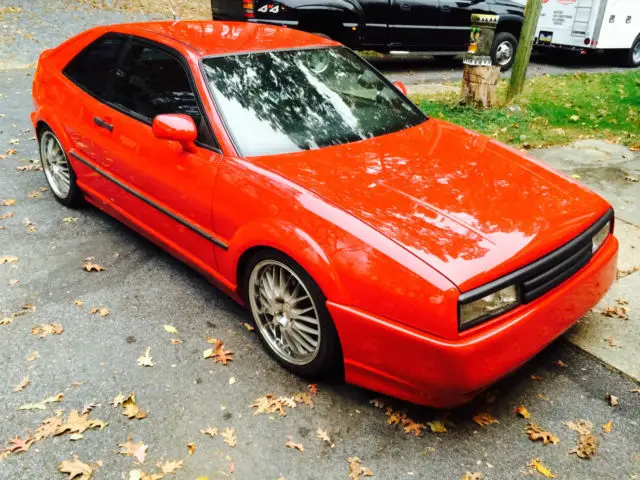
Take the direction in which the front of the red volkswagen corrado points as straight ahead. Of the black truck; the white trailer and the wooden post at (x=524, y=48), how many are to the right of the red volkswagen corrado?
0

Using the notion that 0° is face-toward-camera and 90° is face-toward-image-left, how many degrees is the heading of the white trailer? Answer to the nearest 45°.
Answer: approximately 225°

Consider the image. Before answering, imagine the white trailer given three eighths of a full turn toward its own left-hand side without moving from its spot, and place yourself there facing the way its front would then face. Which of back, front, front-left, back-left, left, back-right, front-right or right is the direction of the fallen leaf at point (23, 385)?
left

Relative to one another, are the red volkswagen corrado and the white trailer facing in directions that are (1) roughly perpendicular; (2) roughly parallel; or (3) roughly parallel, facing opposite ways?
roughly perpendicular

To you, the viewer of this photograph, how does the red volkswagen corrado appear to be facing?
facing the viewer and to the right of the viewer

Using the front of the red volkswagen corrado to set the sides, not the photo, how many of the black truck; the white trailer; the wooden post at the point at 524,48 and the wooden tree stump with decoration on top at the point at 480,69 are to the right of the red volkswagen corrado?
0

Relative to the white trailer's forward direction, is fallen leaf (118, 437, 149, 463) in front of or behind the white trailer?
behind

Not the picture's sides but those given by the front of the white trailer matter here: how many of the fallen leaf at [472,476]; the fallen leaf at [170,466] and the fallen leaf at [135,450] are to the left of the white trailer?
0

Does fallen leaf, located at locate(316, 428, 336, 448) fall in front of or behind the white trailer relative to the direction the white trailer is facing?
behind

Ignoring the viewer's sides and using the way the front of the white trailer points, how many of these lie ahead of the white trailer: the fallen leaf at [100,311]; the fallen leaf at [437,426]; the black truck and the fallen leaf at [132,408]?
0

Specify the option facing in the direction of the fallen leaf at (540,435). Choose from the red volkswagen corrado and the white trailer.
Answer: the red volkswagen corrado

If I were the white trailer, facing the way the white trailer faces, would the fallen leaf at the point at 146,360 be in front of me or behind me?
behind

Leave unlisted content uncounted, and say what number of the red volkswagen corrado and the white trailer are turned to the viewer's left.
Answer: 0

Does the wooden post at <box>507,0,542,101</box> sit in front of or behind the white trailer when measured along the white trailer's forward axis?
behind

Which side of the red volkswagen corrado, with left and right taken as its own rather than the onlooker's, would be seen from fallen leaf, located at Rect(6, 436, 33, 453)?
right
